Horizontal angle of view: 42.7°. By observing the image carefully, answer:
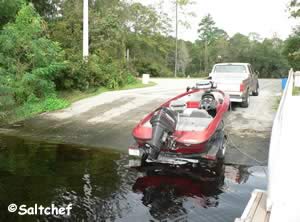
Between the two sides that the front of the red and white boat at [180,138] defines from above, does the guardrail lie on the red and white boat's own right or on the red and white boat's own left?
on the red and white boat's own right

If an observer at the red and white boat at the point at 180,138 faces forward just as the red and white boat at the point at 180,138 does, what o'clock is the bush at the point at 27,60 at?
The bush is roughly at 9 o'clock from the red and white boat.

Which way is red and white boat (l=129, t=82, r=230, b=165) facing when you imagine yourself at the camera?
facing away from the viewer and to the right of the viewer

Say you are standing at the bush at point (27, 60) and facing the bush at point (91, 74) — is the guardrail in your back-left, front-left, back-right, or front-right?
back-right
